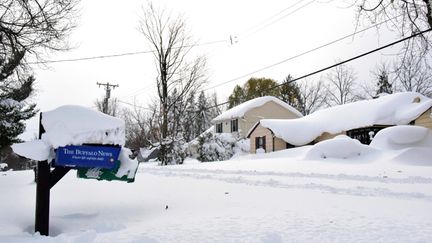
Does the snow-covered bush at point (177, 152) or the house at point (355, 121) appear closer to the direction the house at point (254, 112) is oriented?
the snow-covered bush

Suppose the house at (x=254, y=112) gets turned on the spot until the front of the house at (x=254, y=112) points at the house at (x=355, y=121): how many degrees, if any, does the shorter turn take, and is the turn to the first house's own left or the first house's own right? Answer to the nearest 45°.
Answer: approximately 90° to the first house's own left

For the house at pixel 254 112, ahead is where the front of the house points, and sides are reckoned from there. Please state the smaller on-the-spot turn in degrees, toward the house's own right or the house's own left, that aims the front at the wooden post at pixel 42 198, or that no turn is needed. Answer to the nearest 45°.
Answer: approximately 45° to the house's own left

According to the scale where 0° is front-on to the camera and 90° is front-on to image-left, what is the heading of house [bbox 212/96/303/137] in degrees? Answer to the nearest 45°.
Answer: approximately 45°

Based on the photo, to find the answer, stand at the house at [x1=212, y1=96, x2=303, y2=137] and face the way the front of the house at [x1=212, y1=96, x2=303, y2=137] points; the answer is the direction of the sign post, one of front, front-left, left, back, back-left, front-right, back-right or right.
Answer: front-left

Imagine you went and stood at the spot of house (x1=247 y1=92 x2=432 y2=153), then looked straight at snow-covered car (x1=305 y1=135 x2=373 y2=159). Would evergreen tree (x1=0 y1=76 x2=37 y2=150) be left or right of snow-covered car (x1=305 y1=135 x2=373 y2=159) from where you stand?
right
